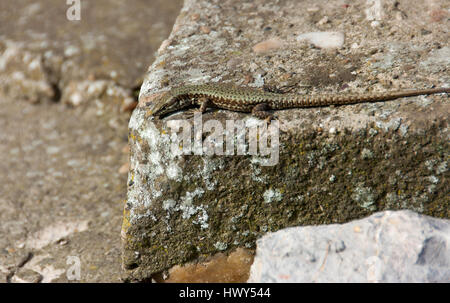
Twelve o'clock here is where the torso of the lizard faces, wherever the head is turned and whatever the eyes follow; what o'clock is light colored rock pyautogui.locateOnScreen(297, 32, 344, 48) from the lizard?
The light colored rock is roughly at 4 o'clock from the lizard.

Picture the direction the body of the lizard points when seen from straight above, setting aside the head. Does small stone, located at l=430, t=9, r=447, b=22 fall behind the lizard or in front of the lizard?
behind

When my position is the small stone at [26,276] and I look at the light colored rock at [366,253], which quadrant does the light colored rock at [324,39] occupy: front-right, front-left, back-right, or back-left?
front-left

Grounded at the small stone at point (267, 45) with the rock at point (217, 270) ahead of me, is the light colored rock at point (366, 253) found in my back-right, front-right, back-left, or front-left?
front-left

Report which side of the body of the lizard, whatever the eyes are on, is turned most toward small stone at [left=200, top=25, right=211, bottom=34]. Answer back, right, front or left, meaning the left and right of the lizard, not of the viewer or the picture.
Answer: right

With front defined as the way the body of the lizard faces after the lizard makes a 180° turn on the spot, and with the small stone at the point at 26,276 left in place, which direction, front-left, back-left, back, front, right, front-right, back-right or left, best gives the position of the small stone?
back

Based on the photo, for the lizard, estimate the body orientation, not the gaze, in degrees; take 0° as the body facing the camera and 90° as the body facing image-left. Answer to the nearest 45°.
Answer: approximately 90°

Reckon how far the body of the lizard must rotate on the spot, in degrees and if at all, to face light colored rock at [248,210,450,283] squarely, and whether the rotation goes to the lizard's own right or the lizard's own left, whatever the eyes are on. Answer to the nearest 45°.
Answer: approximately 135° to the lizard's own left

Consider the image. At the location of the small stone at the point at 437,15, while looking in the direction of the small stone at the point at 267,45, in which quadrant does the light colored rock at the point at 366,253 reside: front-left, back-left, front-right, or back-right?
front-left

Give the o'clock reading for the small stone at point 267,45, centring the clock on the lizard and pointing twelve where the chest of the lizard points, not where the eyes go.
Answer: The small stone is roughly at 3 o'clock from the lizard.
